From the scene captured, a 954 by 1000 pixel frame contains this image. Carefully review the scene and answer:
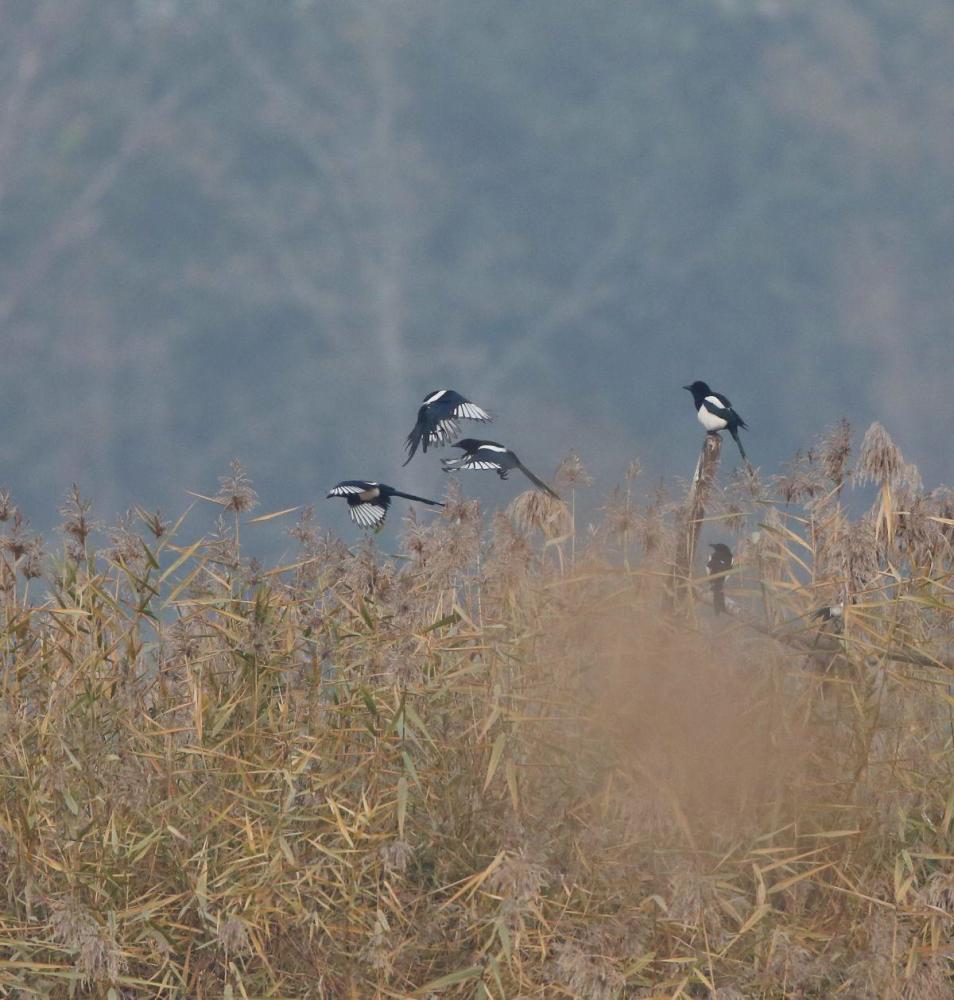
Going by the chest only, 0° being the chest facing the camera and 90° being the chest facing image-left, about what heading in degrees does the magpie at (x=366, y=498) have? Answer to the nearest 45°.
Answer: approximately 90°

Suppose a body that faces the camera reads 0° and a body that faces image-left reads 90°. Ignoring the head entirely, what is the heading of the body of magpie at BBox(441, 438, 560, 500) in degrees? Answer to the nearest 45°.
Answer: approximately 90°

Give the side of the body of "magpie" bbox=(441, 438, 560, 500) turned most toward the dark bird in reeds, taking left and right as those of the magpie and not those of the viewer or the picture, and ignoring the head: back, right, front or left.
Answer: back

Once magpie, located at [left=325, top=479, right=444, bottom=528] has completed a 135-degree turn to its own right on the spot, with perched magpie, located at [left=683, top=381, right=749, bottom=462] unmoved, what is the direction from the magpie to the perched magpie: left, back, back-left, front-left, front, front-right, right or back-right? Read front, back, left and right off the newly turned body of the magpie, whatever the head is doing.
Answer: front-right

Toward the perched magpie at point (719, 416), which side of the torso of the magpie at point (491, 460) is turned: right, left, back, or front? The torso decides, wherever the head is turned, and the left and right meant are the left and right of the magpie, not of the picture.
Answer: back

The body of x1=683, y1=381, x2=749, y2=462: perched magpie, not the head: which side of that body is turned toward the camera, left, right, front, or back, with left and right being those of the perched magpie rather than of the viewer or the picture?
left
